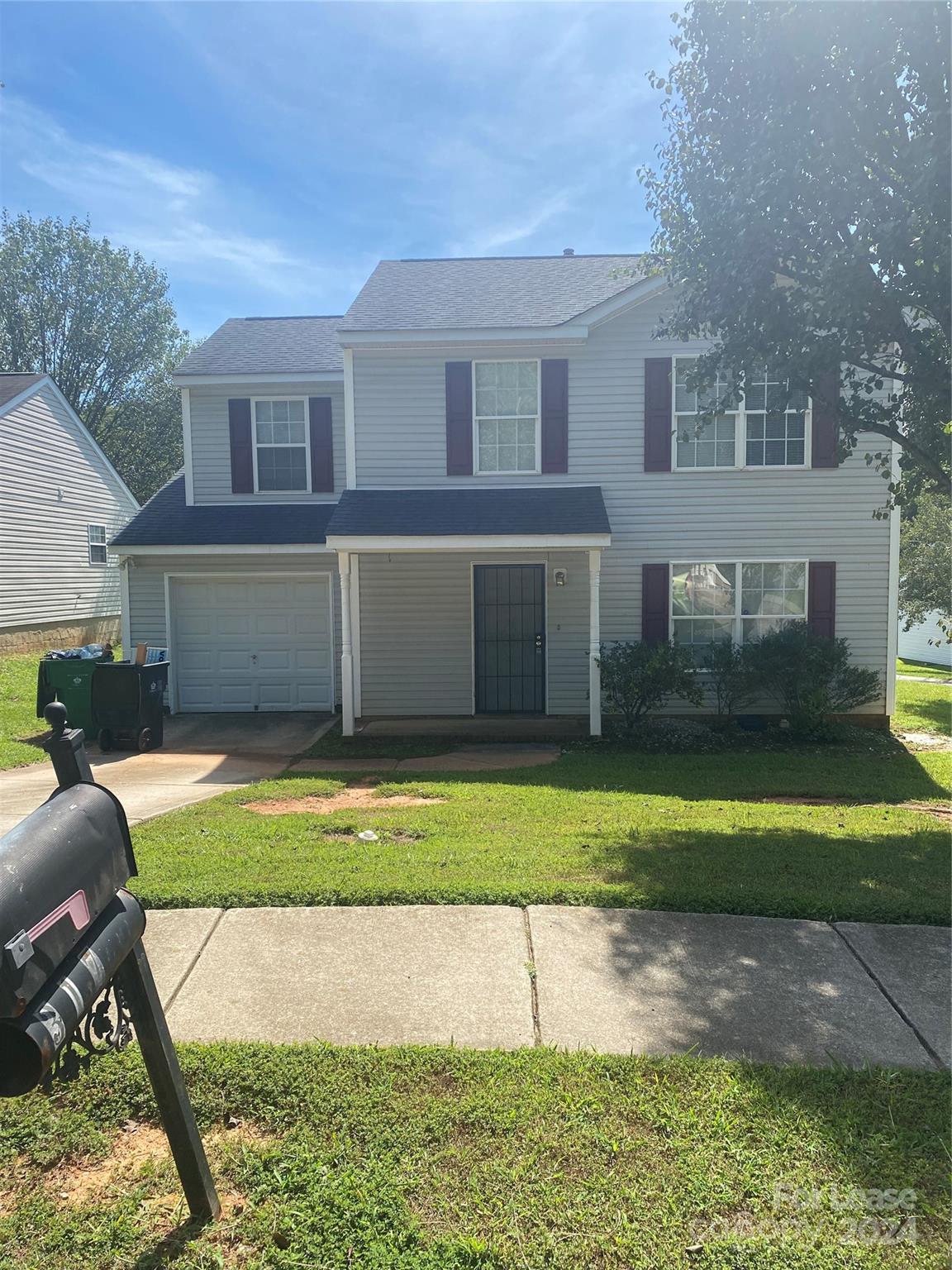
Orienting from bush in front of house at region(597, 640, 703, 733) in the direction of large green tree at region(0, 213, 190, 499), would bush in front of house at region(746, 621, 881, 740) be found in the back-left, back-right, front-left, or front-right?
back-right

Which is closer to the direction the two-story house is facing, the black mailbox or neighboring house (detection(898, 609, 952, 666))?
the black mailbox

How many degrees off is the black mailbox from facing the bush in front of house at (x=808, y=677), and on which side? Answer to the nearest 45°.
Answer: approximately 180°

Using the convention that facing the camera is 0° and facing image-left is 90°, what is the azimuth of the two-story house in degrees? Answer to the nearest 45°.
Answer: approximately 0°

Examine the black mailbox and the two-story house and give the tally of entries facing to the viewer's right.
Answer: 0

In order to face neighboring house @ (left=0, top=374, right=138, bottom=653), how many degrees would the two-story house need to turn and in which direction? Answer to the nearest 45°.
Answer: approximately 135° to its right

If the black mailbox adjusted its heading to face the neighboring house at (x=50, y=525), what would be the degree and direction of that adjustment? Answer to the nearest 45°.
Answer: approximately 135° to its right

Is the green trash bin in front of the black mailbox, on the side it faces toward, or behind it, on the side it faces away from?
behind

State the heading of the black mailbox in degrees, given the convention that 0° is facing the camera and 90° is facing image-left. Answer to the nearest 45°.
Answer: approximately 45°

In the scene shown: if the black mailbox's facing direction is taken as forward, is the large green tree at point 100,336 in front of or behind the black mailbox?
behind

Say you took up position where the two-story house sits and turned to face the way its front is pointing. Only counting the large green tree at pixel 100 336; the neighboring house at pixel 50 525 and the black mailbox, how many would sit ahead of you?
1

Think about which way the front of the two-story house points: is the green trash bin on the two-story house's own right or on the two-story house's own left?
on the two-story house's own right

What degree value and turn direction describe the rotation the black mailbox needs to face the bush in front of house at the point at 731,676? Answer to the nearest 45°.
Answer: approximately 180°
